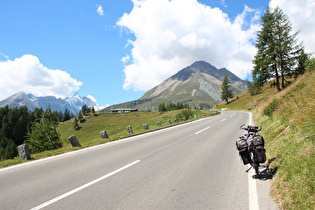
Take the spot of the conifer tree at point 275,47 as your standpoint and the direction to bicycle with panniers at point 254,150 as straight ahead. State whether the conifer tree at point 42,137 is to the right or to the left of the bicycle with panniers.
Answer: right

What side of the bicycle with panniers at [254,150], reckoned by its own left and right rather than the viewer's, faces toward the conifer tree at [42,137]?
left

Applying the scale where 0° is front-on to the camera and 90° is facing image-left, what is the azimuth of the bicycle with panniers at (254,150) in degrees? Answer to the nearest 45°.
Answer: approximately 180°

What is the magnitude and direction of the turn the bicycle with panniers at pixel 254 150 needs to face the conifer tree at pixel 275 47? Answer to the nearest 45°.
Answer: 0° — it already faces it

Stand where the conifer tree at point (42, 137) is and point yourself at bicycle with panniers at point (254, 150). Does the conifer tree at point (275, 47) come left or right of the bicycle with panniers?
left
